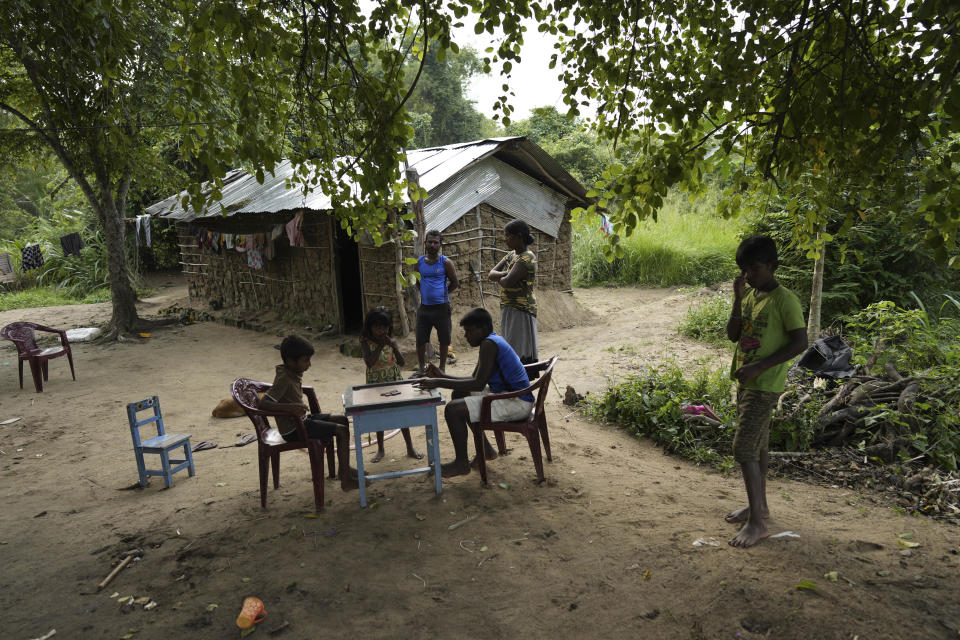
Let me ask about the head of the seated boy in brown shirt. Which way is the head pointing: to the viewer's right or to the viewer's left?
to the viewer's right

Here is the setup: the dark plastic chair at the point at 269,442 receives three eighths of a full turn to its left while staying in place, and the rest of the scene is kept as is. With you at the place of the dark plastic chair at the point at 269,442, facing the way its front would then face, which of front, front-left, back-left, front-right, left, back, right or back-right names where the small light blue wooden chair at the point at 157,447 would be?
front

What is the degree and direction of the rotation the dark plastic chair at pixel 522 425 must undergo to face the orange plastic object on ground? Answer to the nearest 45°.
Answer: approximately 45° to its left

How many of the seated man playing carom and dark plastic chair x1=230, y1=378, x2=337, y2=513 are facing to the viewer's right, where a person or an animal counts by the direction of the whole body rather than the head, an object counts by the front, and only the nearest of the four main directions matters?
1

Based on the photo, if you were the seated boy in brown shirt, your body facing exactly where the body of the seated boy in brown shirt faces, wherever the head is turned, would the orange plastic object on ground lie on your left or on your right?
on your right

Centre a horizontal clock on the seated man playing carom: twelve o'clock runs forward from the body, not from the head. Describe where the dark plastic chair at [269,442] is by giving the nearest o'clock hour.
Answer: The dark plastic chair is roughly at 12 o'clock from the seated man playing carom.

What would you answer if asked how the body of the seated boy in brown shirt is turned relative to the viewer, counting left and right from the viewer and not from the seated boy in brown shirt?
facing to the right of the viewer

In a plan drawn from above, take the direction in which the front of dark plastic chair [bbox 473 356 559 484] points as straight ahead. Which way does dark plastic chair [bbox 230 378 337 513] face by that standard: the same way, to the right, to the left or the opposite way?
the opposite way

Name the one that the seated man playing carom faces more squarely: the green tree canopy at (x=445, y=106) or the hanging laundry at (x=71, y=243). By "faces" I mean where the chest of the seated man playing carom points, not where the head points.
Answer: the hanging laundry

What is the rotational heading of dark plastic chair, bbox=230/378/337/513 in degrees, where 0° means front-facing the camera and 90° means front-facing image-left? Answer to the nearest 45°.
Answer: approximately 270°

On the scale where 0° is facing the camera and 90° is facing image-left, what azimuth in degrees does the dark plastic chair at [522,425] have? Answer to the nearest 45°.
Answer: approximately 90°

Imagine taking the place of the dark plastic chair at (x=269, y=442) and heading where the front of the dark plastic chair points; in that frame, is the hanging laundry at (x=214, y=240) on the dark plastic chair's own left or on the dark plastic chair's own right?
on the dark plastic chair's own left
